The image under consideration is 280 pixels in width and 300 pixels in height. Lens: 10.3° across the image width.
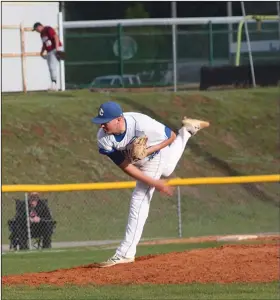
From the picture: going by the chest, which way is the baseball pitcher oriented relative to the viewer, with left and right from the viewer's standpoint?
facing the viewer and to the left of the viewer

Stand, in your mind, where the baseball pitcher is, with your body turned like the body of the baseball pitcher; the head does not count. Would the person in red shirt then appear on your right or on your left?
on your right

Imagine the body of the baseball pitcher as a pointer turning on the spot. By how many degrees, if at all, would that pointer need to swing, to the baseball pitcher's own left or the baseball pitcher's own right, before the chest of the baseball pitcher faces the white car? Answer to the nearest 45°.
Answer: approximately 135° to the baseball pitcher's own right

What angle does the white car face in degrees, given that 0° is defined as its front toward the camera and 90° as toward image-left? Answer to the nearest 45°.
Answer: approximately 90°

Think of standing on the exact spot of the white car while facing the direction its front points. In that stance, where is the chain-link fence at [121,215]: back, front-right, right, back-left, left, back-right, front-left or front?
left

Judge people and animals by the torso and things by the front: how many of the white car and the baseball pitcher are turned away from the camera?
0

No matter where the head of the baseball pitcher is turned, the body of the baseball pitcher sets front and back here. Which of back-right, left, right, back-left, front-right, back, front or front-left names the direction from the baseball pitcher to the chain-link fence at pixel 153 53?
back-right
